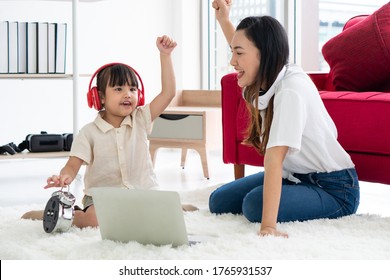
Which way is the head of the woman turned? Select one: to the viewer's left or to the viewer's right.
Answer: to the viewer's left

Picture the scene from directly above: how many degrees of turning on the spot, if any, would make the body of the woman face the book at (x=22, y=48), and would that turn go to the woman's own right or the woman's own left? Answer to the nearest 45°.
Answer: approximately 45° to the woman's own right

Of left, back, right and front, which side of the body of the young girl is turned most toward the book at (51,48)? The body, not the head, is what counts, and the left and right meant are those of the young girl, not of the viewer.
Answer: back

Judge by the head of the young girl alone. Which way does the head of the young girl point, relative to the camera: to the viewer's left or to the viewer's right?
to the viewer's right

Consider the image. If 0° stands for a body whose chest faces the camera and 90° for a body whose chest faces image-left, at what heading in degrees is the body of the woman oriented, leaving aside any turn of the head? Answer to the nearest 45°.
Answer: approximately 90°
